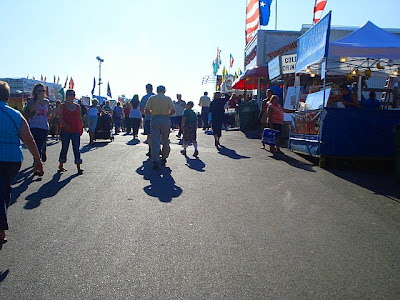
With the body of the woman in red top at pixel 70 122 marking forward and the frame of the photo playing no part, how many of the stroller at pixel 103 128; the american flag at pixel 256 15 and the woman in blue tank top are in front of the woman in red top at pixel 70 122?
1

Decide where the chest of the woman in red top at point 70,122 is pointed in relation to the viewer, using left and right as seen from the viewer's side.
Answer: facing the viewer

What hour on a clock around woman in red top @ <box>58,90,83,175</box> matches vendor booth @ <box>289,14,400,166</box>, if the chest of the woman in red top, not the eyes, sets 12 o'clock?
The vendor booth is roughly at 9 o'clock from the woman in red top.

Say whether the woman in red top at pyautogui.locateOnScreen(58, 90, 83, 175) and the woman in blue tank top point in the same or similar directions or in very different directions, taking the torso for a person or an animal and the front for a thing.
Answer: very different directions

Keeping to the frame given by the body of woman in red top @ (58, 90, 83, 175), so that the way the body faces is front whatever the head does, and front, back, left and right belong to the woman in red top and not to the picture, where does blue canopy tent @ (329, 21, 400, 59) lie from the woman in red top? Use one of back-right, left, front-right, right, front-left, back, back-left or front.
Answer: left

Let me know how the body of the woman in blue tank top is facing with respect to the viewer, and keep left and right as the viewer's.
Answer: facing away from the viewer

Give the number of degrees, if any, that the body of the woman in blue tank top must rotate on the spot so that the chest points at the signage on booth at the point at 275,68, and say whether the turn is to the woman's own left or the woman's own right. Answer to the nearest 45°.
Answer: approximately 45° to the woman's own right

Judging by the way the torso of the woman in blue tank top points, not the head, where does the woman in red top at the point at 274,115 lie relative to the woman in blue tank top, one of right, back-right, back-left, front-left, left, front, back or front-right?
front-right

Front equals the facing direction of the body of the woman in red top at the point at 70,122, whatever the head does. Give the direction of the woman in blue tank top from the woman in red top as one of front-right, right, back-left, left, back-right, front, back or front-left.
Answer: front

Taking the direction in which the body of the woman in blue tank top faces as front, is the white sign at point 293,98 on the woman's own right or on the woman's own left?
on the woman's own right

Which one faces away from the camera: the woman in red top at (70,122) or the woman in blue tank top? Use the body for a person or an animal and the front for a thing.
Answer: the woman in blue tank top

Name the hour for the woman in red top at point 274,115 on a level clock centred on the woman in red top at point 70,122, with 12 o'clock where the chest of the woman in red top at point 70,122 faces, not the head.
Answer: the woman in red top at point 274,115 is roughly at 8 o'clock from the woman in red top at point 70,122.
